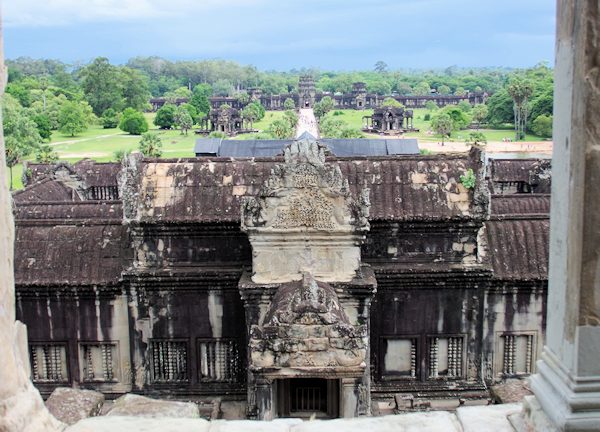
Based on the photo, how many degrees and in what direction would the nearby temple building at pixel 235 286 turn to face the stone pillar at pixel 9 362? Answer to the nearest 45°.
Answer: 0° — it already faces it

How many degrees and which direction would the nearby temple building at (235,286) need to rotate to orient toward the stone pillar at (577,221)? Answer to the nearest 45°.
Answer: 0° — it already faces it

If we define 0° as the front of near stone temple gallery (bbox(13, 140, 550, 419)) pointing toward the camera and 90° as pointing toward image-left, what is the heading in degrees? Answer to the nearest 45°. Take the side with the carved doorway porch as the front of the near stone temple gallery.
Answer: approximately 0°
